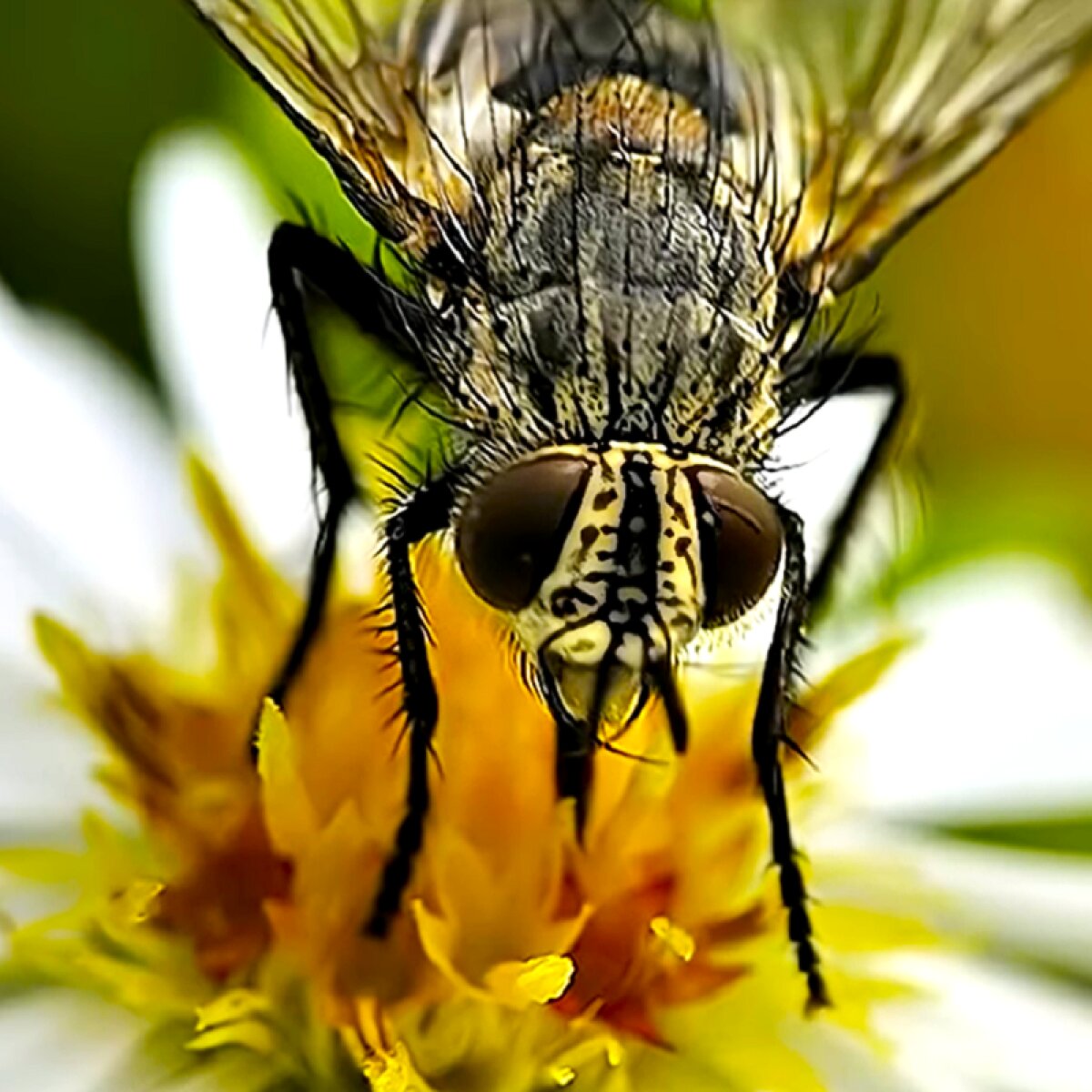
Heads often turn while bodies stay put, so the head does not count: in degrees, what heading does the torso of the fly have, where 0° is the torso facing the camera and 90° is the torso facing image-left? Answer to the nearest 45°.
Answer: approximately 0°
